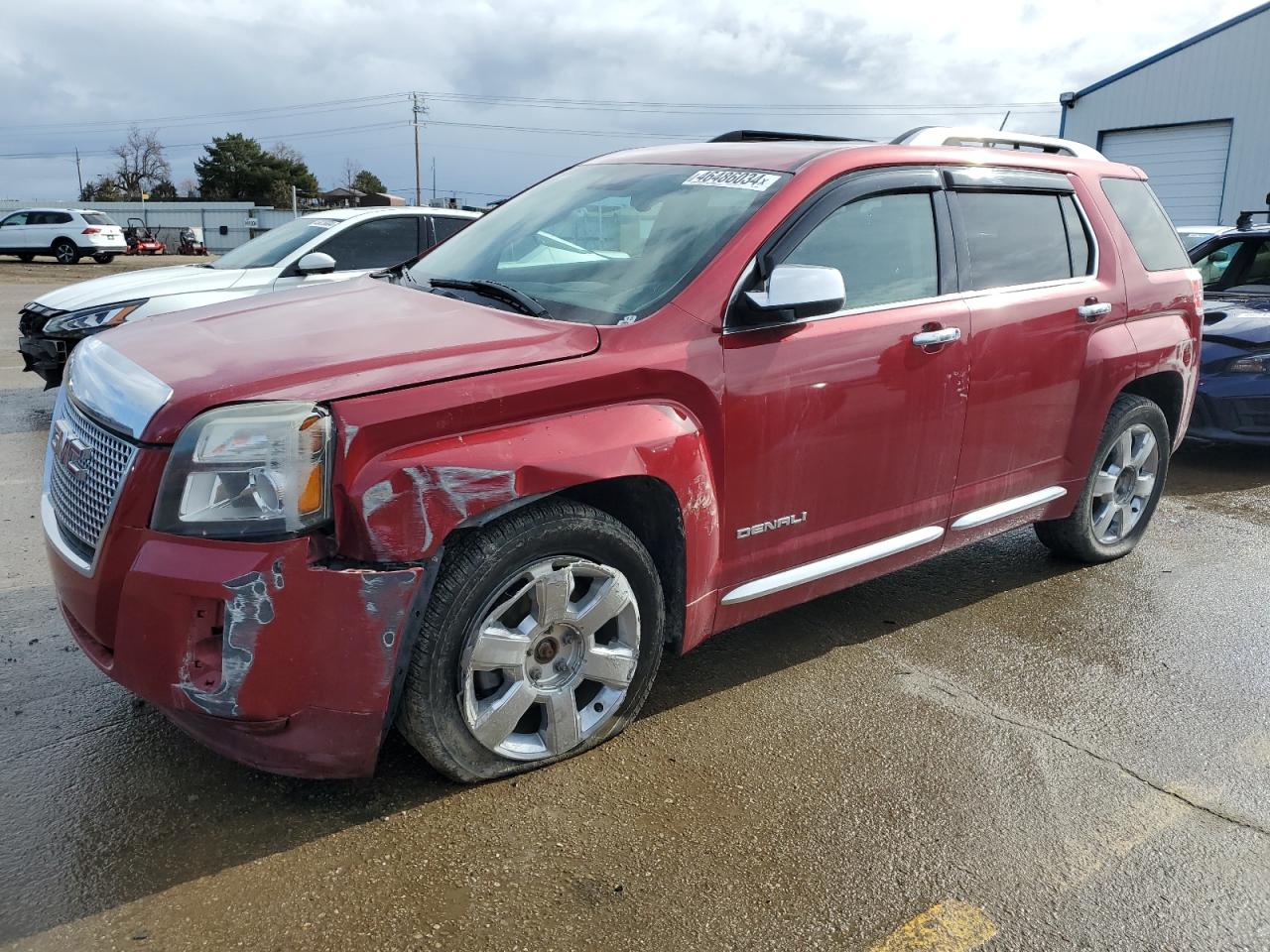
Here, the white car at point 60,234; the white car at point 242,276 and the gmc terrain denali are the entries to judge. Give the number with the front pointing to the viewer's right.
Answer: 0

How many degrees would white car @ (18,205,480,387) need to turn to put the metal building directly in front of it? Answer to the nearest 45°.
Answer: approximately 180°

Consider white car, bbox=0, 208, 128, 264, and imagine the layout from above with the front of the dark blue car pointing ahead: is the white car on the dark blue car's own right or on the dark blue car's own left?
on the dark blue car's own right

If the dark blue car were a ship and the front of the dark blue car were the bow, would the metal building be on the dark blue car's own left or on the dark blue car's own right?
on the dark blue car's own right

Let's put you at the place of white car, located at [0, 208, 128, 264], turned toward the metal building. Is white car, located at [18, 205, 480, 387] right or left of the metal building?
right

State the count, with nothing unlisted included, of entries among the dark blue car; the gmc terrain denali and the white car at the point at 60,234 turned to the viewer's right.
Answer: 0

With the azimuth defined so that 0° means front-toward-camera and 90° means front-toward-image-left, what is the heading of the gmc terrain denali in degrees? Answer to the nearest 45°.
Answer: approximately 45°

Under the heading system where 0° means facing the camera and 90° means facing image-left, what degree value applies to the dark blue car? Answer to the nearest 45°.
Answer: approximately 45°

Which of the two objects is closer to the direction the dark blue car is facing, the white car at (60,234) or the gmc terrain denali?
the gmc terrain denali

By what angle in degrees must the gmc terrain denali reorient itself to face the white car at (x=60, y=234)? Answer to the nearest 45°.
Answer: approximately 90° to its right

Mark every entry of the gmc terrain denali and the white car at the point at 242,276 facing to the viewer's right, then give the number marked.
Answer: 0

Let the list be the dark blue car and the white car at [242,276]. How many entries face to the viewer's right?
0

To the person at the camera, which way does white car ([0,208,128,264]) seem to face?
facing away from the viewer and to the left of the viewer

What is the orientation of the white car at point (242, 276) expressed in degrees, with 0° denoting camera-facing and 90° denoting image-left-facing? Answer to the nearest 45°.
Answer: approximately 45°
